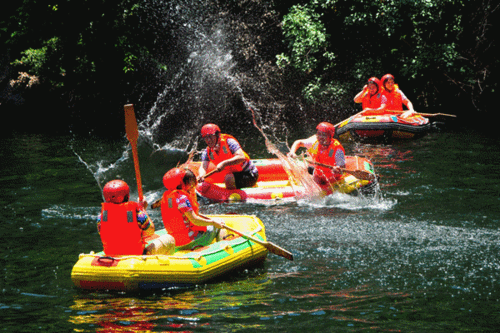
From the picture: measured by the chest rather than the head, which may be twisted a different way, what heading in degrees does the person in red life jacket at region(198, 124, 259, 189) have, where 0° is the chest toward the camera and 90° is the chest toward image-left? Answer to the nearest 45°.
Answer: approximately 45°

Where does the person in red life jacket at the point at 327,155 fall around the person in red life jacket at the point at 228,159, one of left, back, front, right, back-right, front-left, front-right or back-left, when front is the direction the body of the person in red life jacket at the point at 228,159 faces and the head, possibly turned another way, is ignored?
back-left

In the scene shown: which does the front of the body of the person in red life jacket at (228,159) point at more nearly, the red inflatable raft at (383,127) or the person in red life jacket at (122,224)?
the person in red life jacket

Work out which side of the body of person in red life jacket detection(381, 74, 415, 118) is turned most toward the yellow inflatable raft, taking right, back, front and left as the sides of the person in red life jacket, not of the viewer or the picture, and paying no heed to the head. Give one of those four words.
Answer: front

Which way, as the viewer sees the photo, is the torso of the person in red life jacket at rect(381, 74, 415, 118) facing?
toward the camera

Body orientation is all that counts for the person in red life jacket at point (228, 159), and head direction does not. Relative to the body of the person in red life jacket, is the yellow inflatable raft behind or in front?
in front

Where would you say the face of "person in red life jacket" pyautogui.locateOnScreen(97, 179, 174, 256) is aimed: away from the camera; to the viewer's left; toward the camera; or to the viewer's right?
away from the camera

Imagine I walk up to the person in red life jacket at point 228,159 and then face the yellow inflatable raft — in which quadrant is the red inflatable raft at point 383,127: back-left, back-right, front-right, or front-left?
back-left
